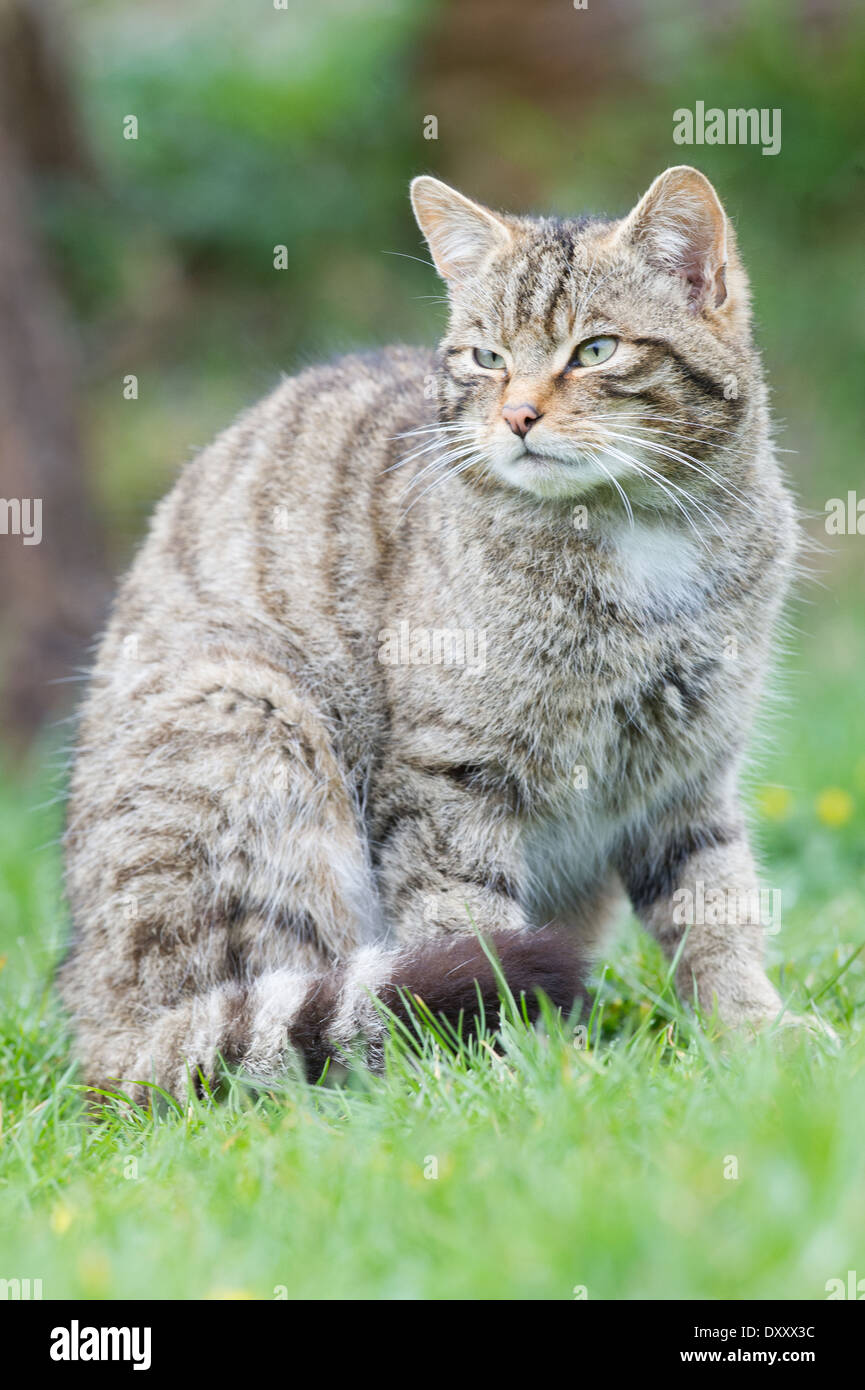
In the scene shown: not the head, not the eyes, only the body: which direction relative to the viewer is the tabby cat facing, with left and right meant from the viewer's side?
facing the viewer and to the right of the viewer

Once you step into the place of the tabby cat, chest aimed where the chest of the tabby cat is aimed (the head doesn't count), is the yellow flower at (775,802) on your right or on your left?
on your left

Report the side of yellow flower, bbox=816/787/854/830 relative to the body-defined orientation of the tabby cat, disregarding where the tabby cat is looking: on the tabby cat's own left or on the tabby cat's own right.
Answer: on the tabby cat's own left
